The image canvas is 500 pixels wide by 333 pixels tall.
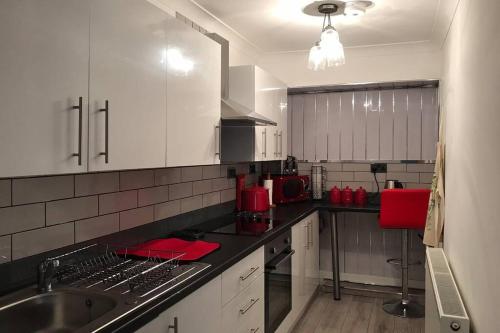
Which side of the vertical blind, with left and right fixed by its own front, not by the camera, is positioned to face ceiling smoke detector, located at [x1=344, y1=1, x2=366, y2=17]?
front

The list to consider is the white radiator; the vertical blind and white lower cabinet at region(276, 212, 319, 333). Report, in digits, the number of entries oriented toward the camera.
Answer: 1

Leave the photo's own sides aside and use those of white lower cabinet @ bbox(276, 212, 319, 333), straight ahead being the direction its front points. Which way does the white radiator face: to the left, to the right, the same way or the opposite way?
the opposite way

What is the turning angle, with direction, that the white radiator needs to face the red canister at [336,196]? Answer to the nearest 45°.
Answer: approximately 45° to its right

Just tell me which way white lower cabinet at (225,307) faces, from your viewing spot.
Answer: facing the viewer and to the right of the viewer

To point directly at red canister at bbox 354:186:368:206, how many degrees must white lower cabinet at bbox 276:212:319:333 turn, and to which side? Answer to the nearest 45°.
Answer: approximately 45° to its left

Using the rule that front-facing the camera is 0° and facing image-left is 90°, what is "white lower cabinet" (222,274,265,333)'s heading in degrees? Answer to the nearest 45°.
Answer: approximately 315°

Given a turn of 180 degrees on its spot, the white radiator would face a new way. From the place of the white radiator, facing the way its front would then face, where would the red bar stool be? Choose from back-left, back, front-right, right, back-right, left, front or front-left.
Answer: left

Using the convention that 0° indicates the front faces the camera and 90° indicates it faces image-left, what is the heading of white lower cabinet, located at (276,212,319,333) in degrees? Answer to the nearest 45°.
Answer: approximately 270°

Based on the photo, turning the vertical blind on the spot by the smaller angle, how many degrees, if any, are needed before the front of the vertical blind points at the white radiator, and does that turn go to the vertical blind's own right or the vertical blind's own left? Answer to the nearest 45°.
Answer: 0° — it already faces it

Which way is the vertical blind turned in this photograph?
toward the camera

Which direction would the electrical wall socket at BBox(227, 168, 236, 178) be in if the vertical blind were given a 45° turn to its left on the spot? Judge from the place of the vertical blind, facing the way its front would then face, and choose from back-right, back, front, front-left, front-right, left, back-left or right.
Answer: right
